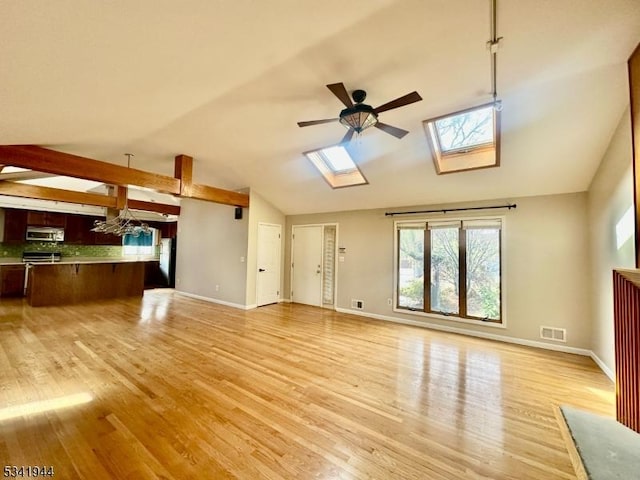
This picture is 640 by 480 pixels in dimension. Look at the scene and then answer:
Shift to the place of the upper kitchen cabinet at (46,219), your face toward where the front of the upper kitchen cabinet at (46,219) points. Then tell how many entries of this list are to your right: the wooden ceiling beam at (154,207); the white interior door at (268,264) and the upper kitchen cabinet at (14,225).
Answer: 1

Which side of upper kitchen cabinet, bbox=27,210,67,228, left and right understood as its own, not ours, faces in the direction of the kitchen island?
front

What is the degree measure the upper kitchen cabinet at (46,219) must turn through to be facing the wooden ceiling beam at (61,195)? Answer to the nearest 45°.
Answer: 0° — it already faces it

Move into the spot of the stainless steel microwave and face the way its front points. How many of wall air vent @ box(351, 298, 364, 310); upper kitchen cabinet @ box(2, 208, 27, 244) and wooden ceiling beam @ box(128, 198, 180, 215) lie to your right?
1

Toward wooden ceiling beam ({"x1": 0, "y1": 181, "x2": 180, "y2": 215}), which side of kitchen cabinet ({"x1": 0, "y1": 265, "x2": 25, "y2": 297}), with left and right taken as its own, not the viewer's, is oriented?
front

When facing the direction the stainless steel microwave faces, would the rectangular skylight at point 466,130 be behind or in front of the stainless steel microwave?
in front

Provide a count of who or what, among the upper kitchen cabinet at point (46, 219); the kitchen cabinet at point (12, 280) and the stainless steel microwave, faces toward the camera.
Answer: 3

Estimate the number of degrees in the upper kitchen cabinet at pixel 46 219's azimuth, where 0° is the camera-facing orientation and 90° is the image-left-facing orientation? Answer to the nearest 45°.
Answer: approximately 0°

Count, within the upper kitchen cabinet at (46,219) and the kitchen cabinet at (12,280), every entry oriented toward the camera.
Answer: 2
